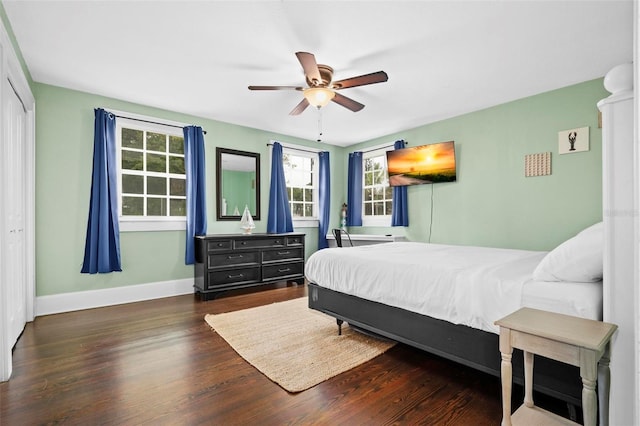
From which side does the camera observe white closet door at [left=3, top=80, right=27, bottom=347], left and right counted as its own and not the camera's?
right

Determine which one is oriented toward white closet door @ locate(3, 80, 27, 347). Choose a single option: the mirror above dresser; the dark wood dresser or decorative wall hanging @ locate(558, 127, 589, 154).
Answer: the decorative wall hanging

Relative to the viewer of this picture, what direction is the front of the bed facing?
facing away from the viewer and to the left of the viewer

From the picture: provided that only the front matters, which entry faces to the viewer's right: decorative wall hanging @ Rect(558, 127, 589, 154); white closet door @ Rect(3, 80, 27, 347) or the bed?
the white closet door

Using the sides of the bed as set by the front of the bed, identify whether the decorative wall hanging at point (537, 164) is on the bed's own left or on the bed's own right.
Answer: on the bed's own right

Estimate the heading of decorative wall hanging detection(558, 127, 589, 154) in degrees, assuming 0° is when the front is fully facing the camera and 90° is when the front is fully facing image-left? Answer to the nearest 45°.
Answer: approximately 45°

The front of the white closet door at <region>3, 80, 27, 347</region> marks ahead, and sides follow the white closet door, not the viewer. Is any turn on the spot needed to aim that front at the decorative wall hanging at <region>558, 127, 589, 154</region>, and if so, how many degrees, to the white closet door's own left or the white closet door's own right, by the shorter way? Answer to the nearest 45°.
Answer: approximately 45° to the white closet door's own right

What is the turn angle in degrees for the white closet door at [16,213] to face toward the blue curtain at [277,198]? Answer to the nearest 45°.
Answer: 0° — it already faces it
